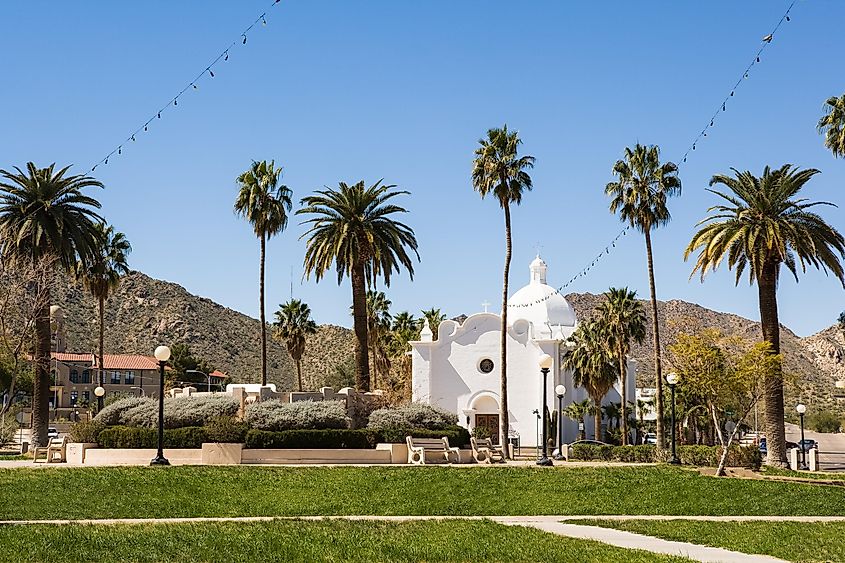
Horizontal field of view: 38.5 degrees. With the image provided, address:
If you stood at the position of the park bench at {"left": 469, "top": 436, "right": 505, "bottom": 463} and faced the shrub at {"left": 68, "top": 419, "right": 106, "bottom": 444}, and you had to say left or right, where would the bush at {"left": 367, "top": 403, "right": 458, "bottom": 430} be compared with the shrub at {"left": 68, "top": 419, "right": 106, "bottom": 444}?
right

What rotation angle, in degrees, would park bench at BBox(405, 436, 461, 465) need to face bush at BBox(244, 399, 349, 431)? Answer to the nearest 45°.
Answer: approximately 135° to its right

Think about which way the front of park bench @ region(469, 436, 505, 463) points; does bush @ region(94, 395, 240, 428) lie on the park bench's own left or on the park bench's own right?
on the park bench's own right

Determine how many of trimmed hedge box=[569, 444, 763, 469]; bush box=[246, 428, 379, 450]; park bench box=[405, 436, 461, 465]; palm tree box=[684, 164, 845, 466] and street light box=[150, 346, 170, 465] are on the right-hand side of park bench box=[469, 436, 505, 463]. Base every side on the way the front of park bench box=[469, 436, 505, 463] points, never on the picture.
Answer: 3

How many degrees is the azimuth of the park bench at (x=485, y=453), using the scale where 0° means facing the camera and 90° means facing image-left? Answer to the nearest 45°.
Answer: approximately 315°

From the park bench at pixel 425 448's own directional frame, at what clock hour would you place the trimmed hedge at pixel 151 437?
The trimmed hedge is roughly at 4 o'clock from the park bench.

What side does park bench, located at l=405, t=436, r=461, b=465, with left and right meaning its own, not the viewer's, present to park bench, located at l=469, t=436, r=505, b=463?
left

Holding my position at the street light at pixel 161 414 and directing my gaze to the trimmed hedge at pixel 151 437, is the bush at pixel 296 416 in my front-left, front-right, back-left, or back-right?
front-right

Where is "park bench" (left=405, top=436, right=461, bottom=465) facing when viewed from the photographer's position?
facing the viewer and to the right of the viewer
